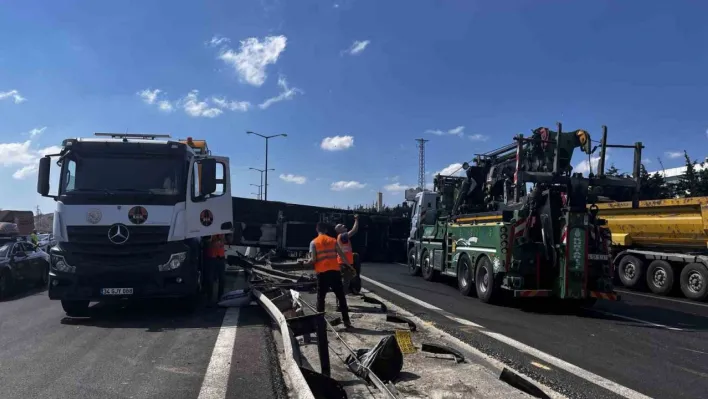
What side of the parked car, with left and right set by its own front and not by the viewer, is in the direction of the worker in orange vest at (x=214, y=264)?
left

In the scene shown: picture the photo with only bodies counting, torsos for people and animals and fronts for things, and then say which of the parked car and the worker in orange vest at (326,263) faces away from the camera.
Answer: the worker in orange vest

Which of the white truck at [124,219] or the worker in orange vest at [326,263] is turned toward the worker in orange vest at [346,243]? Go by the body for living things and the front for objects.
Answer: the worker in orange vest at [326,263]

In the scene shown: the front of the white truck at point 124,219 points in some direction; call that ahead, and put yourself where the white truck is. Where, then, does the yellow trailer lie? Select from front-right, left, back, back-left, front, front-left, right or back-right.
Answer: left

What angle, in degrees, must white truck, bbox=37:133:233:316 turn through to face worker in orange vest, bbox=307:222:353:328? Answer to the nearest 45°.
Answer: approximately 45° to its left

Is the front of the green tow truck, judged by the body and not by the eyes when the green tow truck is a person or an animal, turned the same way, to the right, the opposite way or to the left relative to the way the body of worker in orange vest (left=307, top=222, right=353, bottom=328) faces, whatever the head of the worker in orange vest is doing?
the same way

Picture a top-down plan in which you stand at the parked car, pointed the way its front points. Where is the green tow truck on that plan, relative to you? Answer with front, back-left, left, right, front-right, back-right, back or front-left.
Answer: left

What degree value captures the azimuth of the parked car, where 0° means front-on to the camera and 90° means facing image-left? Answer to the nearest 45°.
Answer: approximately 45°

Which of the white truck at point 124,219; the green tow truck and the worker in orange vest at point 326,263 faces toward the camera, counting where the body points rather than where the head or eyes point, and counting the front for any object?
the white truck

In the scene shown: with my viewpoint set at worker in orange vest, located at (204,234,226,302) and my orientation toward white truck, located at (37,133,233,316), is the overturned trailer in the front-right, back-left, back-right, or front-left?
back-right

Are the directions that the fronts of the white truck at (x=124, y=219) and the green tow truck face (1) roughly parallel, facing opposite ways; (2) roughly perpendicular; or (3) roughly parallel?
roughly parallel, facing opposite ways

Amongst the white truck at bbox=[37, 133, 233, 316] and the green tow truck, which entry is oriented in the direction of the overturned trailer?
the green tow truck

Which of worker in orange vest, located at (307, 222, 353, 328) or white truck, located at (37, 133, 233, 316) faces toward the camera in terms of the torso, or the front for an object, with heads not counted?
the white truck

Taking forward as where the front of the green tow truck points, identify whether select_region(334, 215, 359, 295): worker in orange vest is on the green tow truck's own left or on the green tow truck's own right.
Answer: on the green tow truck's own left

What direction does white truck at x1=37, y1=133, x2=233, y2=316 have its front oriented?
toward the camera

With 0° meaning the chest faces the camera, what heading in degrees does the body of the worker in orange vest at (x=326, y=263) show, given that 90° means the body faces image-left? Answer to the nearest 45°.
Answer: approximately 180°

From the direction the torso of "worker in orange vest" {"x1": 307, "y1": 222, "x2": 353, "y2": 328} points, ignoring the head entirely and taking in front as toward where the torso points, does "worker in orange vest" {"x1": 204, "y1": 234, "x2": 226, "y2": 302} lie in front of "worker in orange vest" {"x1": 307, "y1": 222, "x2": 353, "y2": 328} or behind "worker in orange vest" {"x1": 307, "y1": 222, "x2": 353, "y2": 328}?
in front

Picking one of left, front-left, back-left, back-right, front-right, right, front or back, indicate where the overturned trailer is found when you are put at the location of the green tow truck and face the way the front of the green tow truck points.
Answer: front

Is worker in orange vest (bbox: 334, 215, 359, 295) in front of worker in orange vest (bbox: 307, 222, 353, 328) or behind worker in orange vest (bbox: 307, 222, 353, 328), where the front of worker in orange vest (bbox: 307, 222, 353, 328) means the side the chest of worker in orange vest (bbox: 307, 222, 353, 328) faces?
in front
